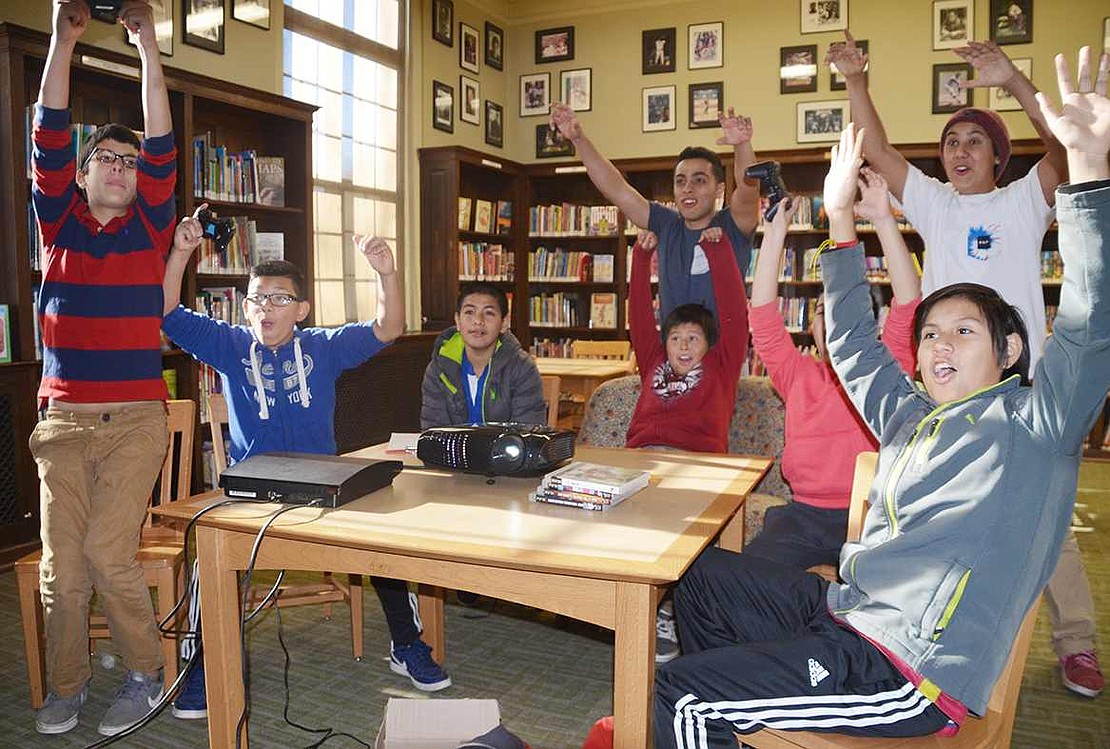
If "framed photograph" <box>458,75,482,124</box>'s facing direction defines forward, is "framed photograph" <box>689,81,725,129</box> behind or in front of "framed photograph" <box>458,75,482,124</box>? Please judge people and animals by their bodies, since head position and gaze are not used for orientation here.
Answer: in front

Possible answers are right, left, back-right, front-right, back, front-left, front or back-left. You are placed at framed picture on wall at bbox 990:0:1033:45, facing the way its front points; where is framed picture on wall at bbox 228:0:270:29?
front-right

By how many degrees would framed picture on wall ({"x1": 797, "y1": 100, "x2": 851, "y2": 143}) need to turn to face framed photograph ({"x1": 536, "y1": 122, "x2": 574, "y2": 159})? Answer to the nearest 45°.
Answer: approximately 90° to its right

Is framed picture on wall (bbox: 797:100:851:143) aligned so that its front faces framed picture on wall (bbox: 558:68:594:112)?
no

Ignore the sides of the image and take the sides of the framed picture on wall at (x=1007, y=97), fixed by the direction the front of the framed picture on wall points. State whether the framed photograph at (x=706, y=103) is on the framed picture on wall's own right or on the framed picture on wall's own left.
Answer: on the framed picture on wall's own right

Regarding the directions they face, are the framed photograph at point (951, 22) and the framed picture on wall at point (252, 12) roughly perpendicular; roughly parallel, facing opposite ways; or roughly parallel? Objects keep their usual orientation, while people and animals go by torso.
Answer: roughly perpendicular

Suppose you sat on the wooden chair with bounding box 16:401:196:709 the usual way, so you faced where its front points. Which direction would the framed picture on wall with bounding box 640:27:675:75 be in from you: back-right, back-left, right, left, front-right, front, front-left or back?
back

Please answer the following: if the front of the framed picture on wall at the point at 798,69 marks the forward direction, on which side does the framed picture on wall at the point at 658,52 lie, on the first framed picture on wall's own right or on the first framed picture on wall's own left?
on the first framed picture on wall's own right

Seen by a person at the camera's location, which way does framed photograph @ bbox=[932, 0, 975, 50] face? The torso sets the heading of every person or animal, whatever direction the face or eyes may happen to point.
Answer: facing the viewer

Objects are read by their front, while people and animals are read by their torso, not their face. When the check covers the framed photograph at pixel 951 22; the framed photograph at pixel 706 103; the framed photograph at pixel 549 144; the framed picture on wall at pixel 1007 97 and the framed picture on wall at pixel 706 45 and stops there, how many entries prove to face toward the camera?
5

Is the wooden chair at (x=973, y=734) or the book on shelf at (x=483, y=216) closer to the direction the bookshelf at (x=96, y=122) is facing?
the wooden chair

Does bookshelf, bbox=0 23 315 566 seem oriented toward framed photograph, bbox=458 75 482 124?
no

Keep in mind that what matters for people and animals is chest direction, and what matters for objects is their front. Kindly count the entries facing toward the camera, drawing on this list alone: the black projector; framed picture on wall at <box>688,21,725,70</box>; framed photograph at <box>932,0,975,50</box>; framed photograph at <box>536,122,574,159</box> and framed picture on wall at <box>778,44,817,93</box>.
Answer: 5

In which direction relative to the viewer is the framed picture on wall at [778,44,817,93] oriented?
toward the camera

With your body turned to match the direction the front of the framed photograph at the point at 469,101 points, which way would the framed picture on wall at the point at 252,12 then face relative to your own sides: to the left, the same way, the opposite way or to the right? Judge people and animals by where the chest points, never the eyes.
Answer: the same way

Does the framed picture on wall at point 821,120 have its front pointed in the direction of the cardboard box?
yes

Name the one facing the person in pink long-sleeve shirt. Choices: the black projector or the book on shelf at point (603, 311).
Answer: the book on shelf
